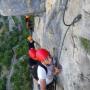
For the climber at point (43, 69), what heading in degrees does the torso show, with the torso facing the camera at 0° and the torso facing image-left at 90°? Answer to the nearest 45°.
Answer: approximately 315°
